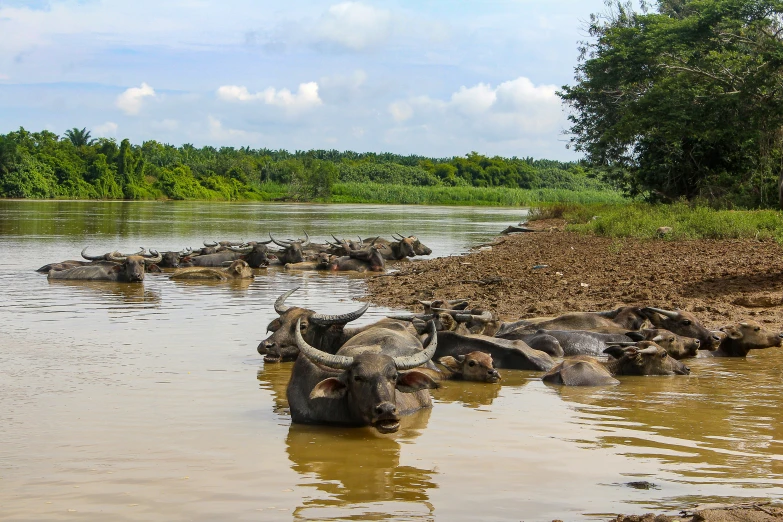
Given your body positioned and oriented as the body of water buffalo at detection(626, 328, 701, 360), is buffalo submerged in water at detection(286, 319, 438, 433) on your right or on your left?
on your right

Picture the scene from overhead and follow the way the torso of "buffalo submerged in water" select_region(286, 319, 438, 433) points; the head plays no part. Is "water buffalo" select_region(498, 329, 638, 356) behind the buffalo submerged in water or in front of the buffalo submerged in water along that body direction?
behind

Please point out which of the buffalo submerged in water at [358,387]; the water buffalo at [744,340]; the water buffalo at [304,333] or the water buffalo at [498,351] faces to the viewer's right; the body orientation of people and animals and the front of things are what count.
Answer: the water buffalo at [744,340]

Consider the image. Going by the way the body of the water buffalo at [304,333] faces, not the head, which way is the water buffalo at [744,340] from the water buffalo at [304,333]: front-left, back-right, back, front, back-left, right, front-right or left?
back-left

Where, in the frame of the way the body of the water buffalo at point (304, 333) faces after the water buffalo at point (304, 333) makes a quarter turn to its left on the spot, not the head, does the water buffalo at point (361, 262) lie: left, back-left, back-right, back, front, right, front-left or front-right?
back-left
